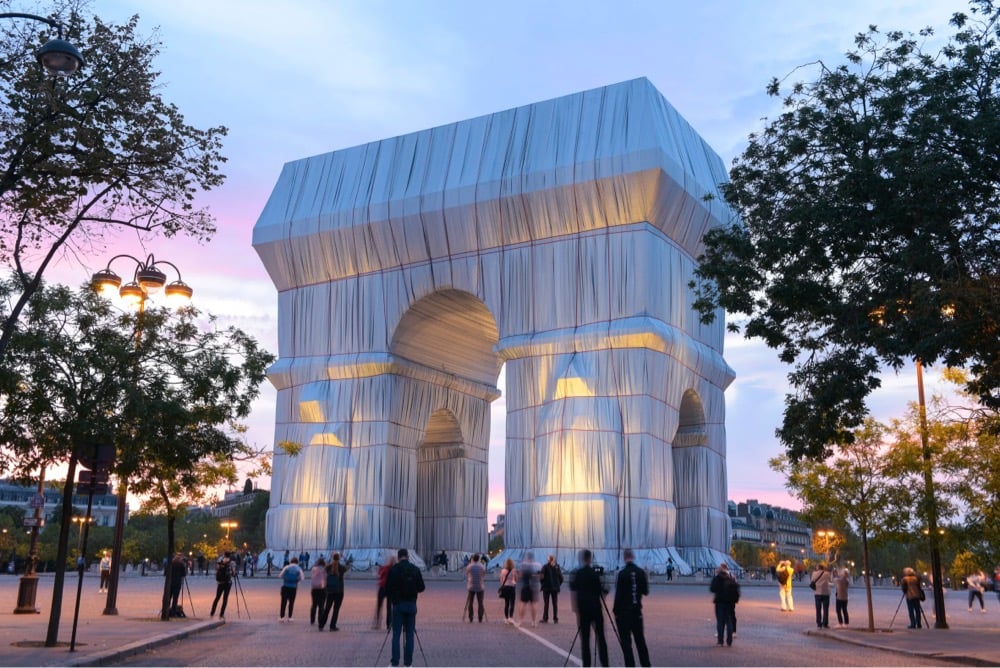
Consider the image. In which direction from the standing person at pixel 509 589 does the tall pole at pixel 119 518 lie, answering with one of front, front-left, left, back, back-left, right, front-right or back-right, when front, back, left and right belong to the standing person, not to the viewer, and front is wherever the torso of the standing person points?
left

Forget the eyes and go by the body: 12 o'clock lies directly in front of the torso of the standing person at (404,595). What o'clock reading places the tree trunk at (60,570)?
The tree trunk is roughly at 10 o'clock from the standing person.

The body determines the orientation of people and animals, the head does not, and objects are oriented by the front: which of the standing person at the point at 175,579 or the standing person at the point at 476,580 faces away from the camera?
the standing person at the point at 476,580

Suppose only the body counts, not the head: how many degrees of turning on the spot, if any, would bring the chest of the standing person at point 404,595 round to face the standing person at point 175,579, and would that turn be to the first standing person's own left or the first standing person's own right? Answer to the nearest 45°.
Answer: approximately 45° to the first standing person's own left

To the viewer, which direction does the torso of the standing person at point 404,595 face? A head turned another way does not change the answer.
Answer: away from the camera

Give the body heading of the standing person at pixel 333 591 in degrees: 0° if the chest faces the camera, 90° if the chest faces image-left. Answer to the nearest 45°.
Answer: approximately 225°

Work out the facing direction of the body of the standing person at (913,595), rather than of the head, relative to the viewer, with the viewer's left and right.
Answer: facing away from the viewer and to the left of the viewer

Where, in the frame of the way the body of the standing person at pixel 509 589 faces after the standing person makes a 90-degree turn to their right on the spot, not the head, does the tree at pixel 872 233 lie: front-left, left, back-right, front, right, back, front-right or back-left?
front-right

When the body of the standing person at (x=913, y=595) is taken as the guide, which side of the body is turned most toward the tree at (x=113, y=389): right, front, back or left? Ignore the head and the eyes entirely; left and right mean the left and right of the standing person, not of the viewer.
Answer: left

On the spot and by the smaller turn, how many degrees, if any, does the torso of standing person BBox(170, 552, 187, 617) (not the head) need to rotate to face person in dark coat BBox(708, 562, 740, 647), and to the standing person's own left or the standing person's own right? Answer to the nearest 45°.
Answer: approximately 45° to the standing person's own right

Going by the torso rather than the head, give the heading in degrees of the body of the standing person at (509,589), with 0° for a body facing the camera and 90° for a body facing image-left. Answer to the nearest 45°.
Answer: approximately 180°

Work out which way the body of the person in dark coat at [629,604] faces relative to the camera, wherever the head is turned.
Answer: away from the camera

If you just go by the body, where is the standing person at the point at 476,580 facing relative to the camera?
away from the camera

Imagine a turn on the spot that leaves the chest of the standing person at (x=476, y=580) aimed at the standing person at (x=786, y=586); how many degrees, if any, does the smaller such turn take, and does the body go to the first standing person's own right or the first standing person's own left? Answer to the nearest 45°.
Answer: approximately 45° to the first standing person's own right
